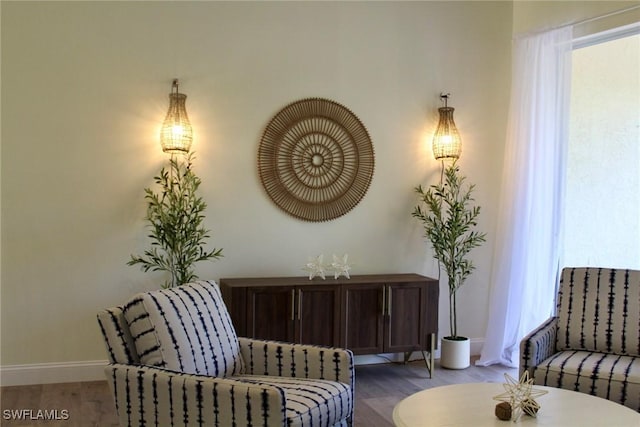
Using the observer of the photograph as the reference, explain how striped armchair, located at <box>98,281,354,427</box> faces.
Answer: facing the viewer and to the right of the viewer

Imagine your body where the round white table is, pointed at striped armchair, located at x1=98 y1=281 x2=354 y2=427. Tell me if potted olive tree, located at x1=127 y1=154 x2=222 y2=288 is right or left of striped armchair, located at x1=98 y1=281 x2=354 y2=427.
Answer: right

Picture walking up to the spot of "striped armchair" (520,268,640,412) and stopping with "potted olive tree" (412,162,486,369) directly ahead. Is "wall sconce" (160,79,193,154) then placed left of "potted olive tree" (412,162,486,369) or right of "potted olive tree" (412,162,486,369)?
left

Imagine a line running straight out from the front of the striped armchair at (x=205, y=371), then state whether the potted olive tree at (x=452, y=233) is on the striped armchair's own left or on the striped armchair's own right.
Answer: on the striped armchair's own left

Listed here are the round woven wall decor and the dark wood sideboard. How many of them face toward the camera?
2

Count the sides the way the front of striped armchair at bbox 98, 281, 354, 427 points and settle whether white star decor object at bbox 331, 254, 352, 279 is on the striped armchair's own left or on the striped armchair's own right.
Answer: on the striped armchair's own left

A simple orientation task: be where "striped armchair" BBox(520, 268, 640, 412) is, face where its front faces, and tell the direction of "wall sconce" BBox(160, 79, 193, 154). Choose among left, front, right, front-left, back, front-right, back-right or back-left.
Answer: front-right

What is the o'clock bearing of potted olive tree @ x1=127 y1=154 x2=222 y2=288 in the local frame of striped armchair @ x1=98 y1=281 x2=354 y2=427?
The potted olive tree is roughly at 7 o'clock from the striped armchair.

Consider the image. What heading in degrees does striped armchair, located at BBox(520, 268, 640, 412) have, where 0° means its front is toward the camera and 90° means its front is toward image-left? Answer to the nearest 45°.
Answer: approximately 45°

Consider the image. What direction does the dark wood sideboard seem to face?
toward the camera

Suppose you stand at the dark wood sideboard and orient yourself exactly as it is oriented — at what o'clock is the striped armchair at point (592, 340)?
The striped armchair is roughly at 10 o'clock from the dark wood sideboard.
